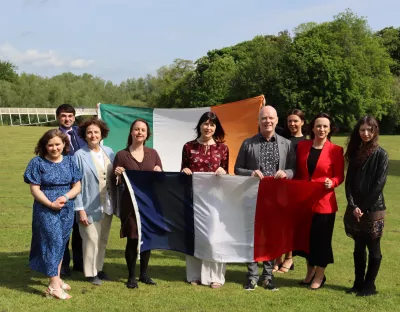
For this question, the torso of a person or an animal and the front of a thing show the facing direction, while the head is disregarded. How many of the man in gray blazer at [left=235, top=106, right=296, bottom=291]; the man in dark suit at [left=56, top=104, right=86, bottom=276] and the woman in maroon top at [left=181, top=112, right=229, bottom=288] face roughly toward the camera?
3

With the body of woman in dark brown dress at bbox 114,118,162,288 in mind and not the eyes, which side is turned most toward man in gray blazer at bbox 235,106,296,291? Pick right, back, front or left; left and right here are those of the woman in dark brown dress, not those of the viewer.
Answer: left

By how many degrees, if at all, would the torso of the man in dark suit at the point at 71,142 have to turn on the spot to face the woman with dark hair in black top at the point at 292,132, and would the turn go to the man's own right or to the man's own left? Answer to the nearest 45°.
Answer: approximately 90° to the man's own left

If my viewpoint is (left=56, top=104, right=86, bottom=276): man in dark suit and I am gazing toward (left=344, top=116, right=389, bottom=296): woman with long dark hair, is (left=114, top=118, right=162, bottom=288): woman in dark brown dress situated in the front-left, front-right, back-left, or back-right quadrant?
front-right

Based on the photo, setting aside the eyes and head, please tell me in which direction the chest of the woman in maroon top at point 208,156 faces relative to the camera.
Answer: toward the camera

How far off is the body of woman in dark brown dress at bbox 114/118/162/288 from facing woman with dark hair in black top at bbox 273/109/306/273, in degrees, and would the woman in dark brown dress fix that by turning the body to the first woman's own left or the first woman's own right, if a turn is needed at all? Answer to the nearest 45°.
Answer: approximately 90° to the first woman's own left

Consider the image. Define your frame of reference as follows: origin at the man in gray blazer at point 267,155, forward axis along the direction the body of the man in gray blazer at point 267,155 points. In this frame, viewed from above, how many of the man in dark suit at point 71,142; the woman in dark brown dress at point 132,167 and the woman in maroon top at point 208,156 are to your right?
3

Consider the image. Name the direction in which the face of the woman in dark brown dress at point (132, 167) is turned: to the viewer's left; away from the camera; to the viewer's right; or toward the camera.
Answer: toward the camera

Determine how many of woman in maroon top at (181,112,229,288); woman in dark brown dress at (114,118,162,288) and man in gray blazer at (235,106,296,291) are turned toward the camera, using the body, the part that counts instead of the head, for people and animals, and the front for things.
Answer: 3

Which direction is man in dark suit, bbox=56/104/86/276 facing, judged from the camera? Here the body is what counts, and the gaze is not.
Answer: toward the camera

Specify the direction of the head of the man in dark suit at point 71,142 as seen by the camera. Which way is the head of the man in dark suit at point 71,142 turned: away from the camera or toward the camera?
toward the camera

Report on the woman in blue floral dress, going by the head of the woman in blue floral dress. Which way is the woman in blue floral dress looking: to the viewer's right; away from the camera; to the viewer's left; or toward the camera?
toward the camera

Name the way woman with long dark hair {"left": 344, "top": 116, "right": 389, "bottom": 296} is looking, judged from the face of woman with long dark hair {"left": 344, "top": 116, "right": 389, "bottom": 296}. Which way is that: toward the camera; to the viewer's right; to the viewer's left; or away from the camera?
toward the camera

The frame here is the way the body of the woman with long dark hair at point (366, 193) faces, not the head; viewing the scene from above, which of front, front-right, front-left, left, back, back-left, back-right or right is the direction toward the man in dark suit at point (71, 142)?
front-right

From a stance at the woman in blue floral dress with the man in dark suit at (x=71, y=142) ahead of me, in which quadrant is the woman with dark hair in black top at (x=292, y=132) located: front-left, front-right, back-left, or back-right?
front-right

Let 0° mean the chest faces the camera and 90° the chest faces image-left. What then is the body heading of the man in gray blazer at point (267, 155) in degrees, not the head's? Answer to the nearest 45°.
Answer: approximately 0°

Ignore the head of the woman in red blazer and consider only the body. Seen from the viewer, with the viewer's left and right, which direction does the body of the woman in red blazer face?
facing the viewer and to the left of the viewer

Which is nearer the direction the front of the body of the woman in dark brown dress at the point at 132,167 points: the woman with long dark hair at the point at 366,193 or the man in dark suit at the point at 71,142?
the woman with long dark hair
